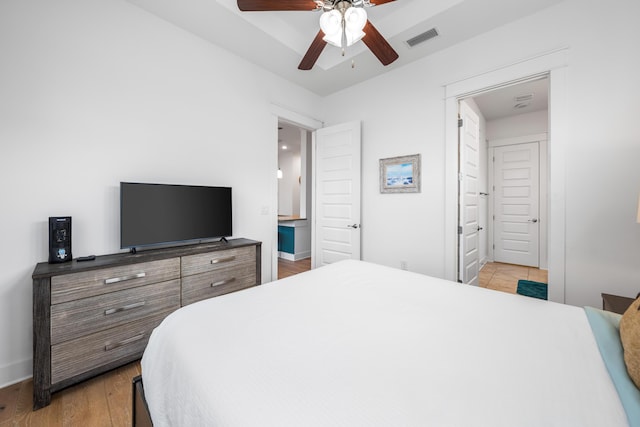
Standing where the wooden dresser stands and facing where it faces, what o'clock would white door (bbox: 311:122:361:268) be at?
The white door is roughly at 10 o'clock from the wooden dresser.

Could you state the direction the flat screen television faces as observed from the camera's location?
facing the viewer and to the right of the viewer

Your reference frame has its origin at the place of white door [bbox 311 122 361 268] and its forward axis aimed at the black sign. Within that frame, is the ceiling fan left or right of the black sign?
left

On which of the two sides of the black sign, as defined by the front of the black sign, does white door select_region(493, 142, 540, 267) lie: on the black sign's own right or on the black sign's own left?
on the black sign's own left

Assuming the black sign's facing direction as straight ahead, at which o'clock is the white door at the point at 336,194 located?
The white door is roughly at 9 o'clock from the black sign.

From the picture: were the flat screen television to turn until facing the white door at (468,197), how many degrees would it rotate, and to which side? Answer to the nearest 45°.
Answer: approximately 45° to its left

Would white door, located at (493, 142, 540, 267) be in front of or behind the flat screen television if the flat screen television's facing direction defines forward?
in front

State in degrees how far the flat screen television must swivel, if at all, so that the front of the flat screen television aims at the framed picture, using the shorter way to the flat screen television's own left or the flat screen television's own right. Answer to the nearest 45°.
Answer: approximately 45° to the flat screen television's own left

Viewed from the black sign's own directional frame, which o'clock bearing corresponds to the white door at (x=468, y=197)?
The white door is roughly at 10 o'clock from the black sign.

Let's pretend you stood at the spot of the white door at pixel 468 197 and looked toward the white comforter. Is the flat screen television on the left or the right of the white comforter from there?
right

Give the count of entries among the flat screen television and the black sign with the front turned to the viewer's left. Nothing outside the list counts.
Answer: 0

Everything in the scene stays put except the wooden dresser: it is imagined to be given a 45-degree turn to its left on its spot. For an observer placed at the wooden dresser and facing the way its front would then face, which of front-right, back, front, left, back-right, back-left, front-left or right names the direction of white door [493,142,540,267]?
front

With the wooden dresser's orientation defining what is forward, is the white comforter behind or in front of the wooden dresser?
in front

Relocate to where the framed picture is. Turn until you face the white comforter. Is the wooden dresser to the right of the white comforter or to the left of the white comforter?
right

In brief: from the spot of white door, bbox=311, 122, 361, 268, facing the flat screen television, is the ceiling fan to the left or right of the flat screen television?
left
